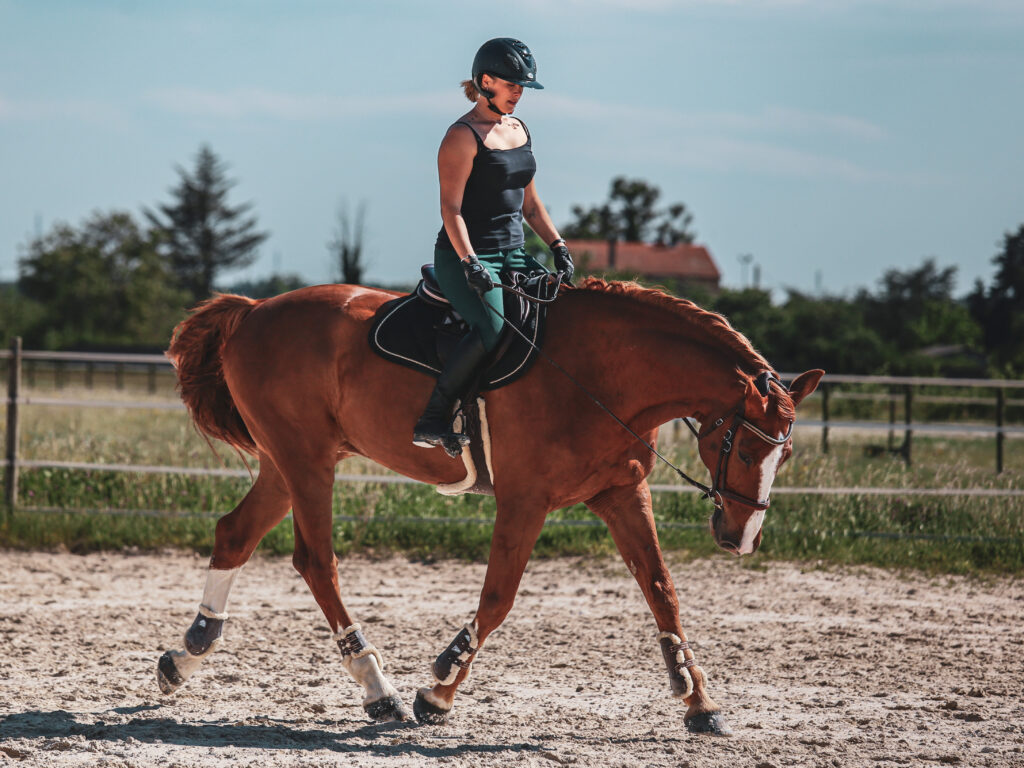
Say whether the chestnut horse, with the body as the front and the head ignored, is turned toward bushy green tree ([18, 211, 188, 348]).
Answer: no

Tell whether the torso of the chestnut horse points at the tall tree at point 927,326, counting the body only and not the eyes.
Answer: no

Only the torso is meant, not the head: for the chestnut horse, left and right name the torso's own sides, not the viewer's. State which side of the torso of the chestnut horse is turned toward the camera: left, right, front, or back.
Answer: right

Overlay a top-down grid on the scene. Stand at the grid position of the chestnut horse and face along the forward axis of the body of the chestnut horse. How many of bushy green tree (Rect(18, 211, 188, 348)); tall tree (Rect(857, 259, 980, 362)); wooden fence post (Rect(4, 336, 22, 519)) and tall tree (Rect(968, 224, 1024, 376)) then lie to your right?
0

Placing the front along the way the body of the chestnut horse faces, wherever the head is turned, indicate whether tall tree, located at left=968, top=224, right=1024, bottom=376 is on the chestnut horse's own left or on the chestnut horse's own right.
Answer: on the chestnut horse's own left

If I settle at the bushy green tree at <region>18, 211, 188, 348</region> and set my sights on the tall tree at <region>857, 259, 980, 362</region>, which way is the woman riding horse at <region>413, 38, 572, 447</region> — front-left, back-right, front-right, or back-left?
front-right

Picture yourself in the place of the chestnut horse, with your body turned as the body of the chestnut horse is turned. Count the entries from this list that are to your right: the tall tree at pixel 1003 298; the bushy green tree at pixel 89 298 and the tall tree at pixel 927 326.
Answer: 0

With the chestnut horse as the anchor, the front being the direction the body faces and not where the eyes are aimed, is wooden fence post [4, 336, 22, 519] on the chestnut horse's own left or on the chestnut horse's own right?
on the chestnut horse's own left

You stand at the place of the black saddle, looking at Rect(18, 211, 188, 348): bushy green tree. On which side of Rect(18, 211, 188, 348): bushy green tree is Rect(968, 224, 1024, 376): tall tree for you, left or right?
right
